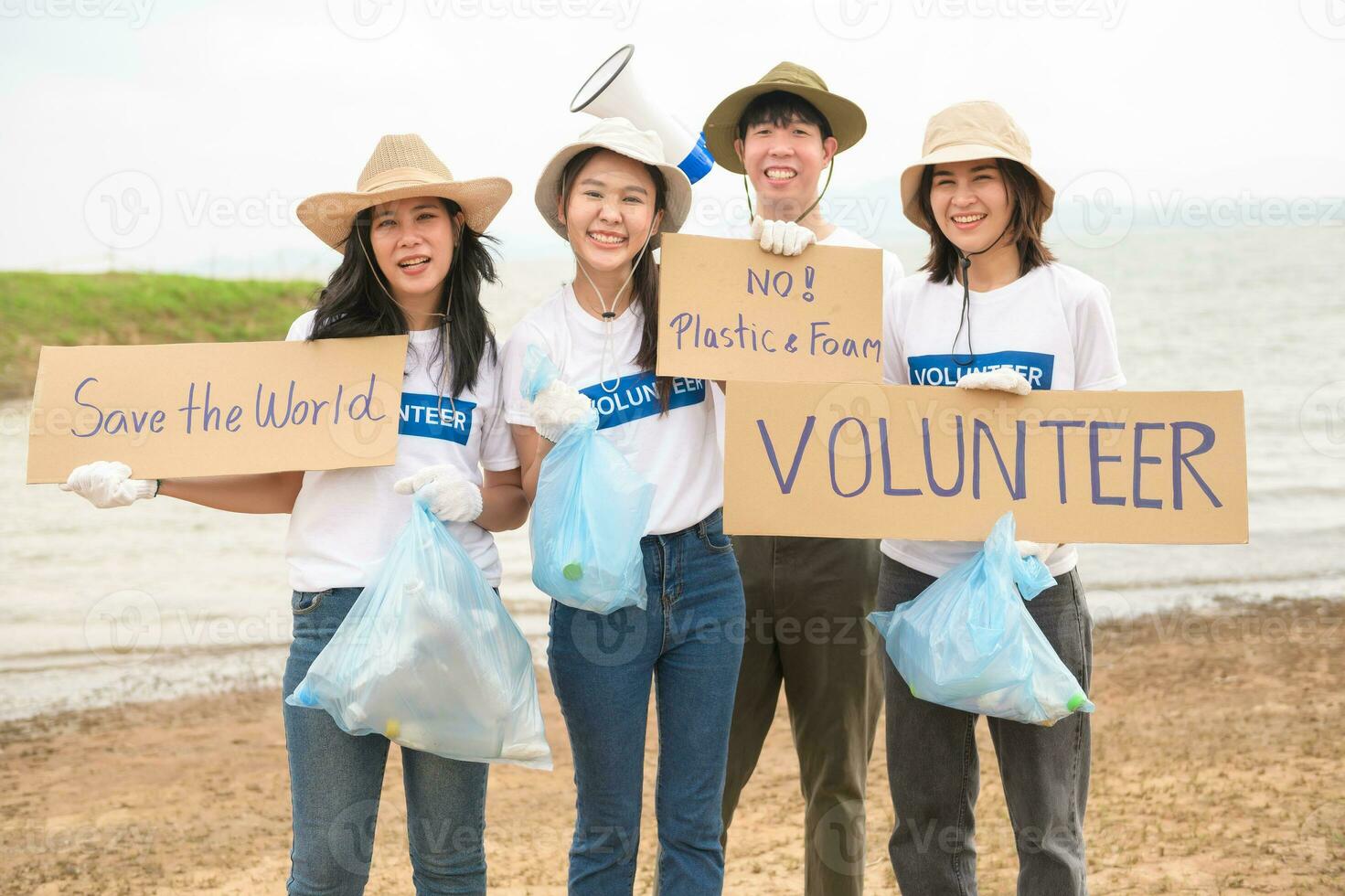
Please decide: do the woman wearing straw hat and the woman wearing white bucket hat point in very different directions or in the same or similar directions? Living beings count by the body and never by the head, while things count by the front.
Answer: same or similar directions

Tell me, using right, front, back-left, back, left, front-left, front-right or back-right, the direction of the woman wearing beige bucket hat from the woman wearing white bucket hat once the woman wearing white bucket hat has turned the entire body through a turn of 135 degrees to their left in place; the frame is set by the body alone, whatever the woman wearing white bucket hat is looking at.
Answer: front-right

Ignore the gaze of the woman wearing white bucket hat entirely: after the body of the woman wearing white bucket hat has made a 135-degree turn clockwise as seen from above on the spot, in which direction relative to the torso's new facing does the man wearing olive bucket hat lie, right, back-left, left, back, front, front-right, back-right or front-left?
right

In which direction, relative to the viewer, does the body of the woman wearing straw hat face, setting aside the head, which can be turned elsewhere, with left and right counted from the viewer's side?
facing the viewer

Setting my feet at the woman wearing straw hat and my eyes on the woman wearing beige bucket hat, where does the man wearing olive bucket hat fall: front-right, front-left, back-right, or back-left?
front-left

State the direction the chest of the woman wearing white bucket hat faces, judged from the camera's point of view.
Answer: toward the camera

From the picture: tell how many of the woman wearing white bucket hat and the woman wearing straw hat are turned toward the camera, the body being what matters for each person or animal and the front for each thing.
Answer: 2

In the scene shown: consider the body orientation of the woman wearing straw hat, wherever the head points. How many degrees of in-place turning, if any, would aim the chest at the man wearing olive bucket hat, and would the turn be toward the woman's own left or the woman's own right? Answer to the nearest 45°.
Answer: approximately 90° to the woman's own left

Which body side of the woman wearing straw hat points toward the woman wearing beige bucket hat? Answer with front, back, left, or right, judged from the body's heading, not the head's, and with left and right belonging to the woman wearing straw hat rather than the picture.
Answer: left
